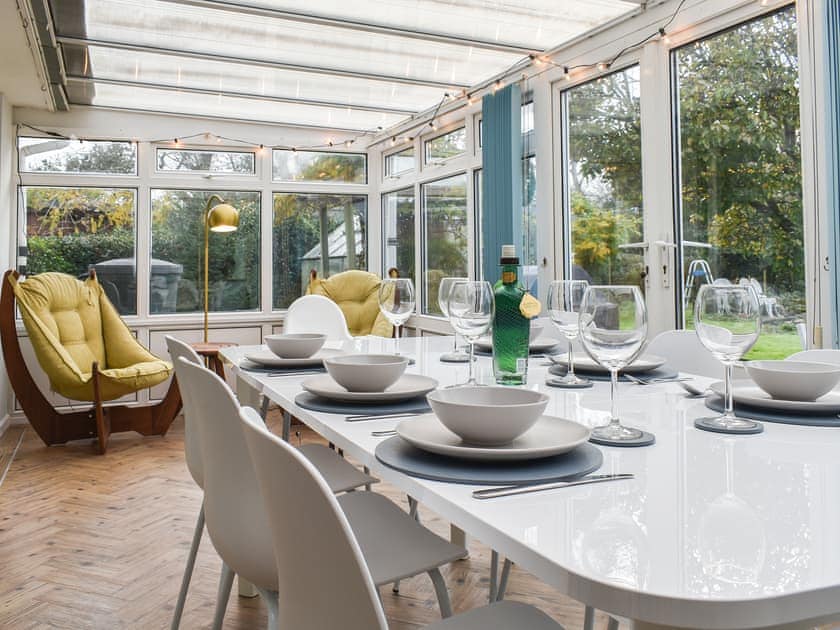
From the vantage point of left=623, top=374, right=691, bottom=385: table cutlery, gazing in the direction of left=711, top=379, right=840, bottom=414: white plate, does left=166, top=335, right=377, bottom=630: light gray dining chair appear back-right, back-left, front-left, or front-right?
back-right

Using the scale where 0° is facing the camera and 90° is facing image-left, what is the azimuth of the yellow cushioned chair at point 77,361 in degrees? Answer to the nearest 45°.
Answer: approximately 315°

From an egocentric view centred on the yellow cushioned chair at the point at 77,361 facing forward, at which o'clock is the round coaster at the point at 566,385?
The round coaster is roughly at 1 o'clock from the yellow cushioned chair.

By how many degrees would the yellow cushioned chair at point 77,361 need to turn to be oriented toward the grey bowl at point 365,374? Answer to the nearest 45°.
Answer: approximately 45° to its right

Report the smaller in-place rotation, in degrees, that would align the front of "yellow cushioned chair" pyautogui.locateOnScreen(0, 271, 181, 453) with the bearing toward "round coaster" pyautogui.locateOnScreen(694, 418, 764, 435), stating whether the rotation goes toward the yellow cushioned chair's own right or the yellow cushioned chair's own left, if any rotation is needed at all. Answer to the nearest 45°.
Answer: approximately 45° to the yellow cushioned chair's own right

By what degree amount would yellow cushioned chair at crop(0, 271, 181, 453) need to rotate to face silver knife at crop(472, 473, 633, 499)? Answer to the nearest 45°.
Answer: approximately 45° to its right

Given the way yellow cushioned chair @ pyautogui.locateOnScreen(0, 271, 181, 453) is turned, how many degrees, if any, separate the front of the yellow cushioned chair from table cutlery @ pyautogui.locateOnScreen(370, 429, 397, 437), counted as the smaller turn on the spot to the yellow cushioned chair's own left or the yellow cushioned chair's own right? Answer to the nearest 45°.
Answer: approximately 45° to the yellow cushioned chair's own right

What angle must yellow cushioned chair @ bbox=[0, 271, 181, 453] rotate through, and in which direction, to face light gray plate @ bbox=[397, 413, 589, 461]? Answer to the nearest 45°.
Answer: approximately 45° to its right
